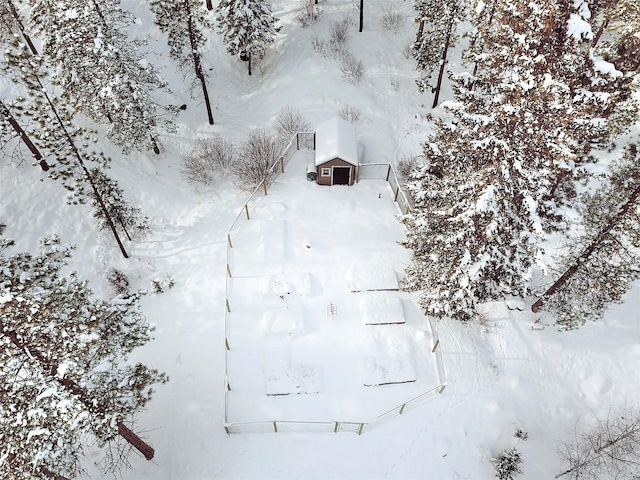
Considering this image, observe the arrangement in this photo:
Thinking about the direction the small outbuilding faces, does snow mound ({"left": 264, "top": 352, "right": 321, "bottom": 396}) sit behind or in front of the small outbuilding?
in front

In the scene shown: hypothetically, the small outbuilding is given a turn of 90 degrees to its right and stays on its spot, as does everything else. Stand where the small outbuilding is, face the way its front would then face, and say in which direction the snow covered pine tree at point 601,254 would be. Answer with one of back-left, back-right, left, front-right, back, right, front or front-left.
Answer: back-left

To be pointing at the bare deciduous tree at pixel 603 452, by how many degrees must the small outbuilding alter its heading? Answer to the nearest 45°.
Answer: approximately 45° to its left

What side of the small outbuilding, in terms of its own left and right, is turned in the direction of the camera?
front

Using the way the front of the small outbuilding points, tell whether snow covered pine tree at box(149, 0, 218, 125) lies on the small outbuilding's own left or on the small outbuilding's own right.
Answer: on the small outbuilding's own right

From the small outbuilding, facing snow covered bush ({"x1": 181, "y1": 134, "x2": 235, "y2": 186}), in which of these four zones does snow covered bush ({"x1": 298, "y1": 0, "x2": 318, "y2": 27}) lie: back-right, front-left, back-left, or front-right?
front-right

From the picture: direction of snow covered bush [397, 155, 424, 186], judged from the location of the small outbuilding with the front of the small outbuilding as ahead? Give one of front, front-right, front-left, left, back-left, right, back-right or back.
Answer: left

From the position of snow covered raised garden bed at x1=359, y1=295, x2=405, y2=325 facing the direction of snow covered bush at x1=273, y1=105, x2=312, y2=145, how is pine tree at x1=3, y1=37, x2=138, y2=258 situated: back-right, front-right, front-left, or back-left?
front-left

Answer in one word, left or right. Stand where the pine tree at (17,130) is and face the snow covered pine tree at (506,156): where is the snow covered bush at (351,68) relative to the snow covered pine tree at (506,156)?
left

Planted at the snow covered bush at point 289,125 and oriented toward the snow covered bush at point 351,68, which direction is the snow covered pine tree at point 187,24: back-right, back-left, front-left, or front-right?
back-left

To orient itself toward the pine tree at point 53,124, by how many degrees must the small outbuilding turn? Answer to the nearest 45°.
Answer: approximately 45° to its right

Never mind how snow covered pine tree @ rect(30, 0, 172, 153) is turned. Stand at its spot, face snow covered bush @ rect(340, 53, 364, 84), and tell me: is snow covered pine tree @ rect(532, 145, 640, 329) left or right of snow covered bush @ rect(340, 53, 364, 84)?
right

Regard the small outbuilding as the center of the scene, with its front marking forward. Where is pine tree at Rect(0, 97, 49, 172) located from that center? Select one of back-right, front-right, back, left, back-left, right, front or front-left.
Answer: right

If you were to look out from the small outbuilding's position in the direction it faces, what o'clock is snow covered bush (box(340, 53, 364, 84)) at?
The snow covered bush is roughly at 6 o'clock from the small outbuilding.

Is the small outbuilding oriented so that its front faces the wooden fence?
yes

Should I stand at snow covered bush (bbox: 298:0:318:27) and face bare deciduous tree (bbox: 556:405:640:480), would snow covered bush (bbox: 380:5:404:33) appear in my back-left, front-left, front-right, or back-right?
front-left
